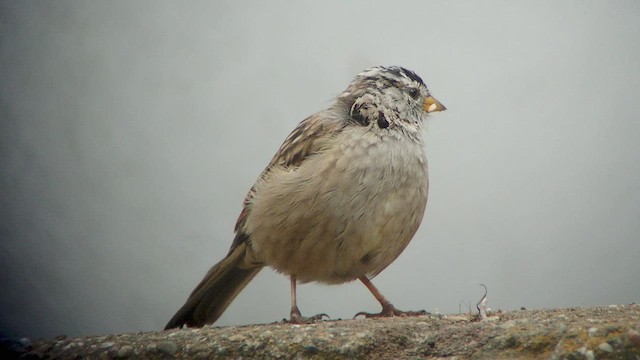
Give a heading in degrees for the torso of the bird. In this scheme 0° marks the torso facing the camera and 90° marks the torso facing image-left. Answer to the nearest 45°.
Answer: approximately 270°
